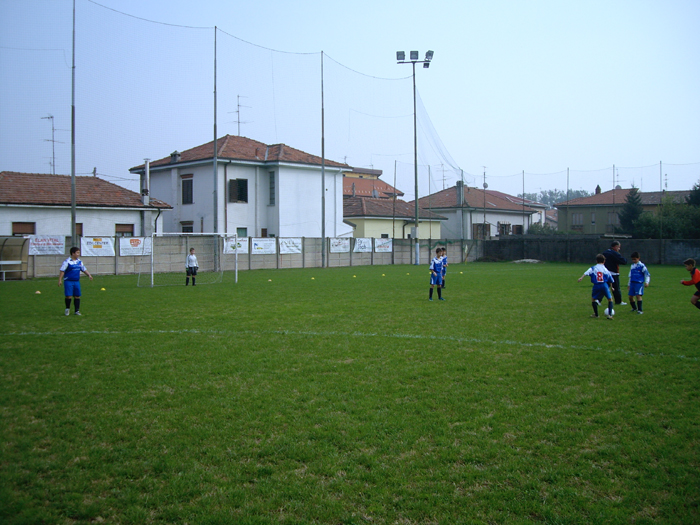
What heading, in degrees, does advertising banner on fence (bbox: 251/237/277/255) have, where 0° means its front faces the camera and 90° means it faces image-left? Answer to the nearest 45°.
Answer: approximately 0°

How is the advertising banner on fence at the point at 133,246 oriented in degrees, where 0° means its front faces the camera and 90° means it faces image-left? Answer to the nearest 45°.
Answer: approximately 0°

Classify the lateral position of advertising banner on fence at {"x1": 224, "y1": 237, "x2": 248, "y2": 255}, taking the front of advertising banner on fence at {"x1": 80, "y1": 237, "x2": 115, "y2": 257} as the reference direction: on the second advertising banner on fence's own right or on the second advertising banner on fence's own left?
on the second advertising banner on fence's own left

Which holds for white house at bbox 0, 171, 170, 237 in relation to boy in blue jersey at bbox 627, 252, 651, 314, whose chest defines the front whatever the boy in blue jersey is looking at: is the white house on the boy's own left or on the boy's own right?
on the boy's own right

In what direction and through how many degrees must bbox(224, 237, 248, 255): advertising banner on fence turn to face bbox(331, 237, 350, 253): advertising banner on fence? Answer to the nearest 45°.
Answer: approximately 135° to its left

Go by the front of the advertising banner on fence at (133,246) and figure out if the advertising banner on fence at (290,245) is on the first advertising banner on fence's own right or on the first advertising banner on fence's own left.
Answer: on the first advertising banner on fence's own left

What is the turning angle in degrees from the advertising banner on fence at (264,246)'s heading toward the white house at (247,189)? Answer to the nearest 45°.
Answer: approximately 180°
